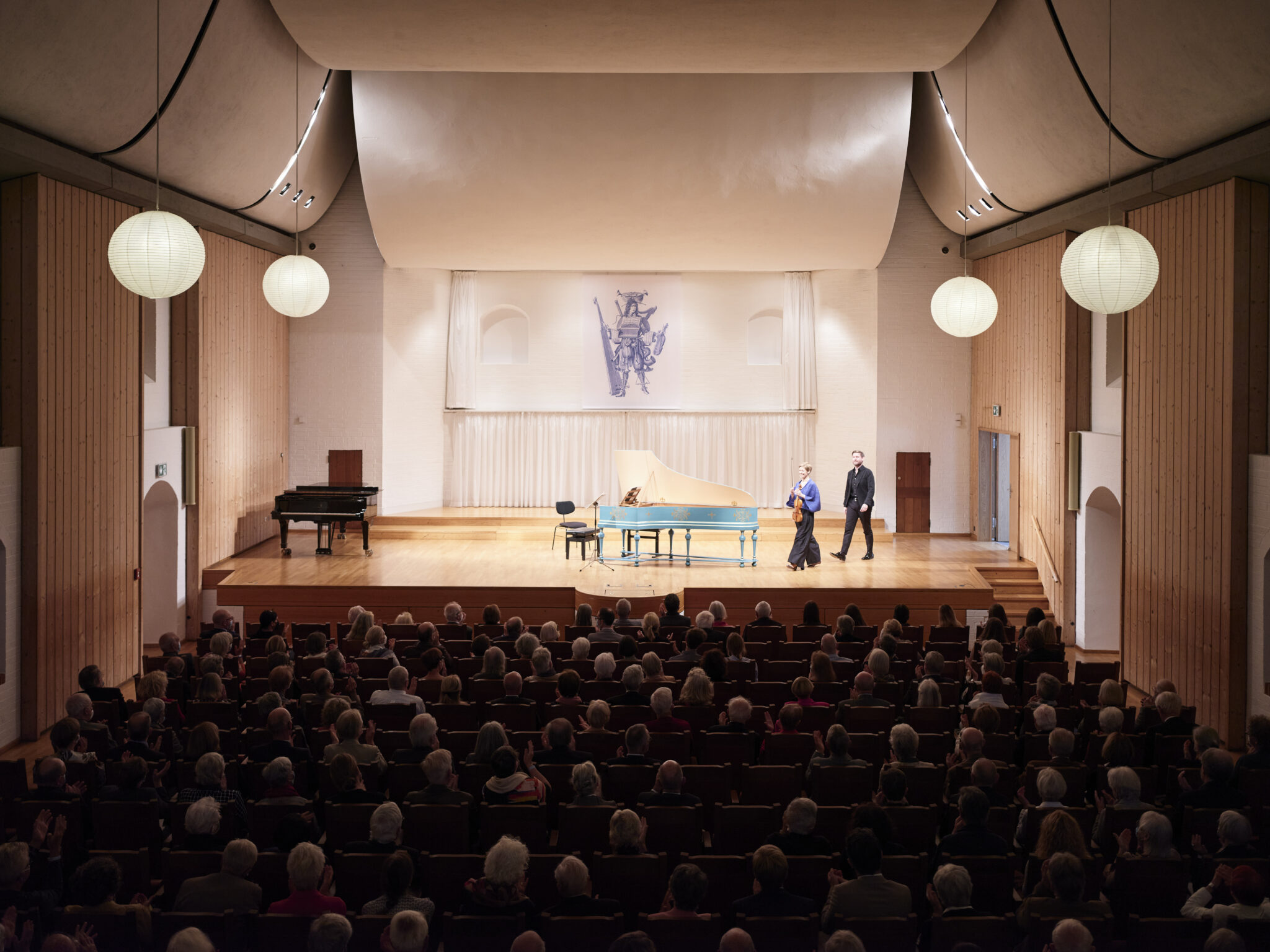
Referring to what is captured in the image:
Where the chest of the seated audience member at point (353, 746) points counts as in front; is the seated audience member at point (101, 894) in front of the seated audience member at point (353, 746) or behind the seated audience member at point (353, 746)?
behind

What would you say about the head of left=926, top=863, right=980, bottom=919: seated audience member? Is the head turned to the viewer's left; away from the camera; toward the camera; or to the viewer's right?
away from the camera

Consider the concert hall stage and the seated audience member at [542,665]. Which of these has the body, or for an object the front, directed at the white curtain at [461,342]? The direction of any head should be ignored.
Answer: the seated audience member

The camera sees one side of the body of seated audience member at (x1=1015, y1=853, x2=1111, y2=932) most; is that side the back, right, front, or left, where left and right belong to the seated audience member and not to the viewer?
back

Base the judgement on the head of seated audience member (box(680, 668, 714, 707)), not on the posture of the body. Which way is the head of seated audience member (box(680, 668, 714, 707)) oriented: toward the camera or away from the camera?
away from the camera

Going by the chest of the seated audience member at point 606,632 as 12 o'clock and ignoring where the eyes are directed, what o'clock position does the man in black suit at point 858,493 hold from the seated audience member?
The man in black suit is roughly at 1 o'clock from the seated audience member.

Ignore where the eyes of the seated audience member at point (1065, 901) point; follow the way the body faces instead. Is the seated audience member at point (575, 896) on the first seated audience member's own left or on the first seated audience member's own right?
on the first seated audience member's own left

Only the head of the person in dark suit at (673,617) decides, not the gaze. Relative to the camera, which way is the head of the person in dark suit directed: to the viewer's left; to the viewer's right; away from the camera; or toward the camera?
away from the camera

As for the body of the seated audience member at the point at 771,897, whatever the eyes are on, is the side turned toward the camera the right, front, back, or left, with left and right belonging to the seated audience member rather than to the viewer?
back

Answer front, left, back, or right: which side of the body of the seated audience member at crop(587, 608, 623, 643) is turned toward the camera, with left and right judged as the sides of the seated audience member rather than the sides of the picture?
back

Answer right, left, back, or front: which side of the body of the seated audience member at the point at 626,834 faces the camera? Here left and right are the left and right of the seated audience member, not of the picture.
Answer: back

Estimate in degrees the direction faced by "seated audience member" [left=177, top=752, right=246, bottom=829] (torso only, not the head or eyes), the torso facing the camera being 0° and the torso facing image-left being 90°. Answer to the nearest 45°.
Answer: approximately 180°

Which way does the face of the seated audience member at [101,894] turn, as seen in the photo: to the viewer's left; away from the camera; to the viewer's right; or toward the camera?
away from the camera

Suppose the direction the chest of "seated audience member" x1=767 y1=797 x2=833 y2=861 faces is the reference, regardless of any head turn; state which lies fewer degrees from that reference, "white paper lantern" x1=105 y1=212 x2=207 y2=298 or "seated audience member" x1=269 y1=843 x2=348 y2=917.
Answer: the white paper lantern

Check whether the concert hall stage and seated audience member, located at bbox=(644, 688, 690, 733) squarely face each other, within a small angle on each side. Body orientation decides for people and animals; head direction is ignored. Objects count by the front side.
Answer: yes

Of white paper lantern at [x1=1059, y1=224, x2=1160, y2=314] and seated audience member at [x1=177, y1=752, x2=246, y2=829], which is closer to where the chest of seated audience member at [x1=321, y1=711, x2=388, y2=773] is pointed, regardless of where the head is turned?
the white paper lantern

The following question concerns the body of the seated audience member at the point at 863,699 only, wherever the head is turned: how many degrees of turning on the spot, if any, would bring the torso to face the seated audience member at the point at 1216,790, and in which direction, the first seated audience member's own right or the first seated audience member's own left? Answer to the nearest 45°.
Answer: approximately 135° to the first seated audience member's own right
